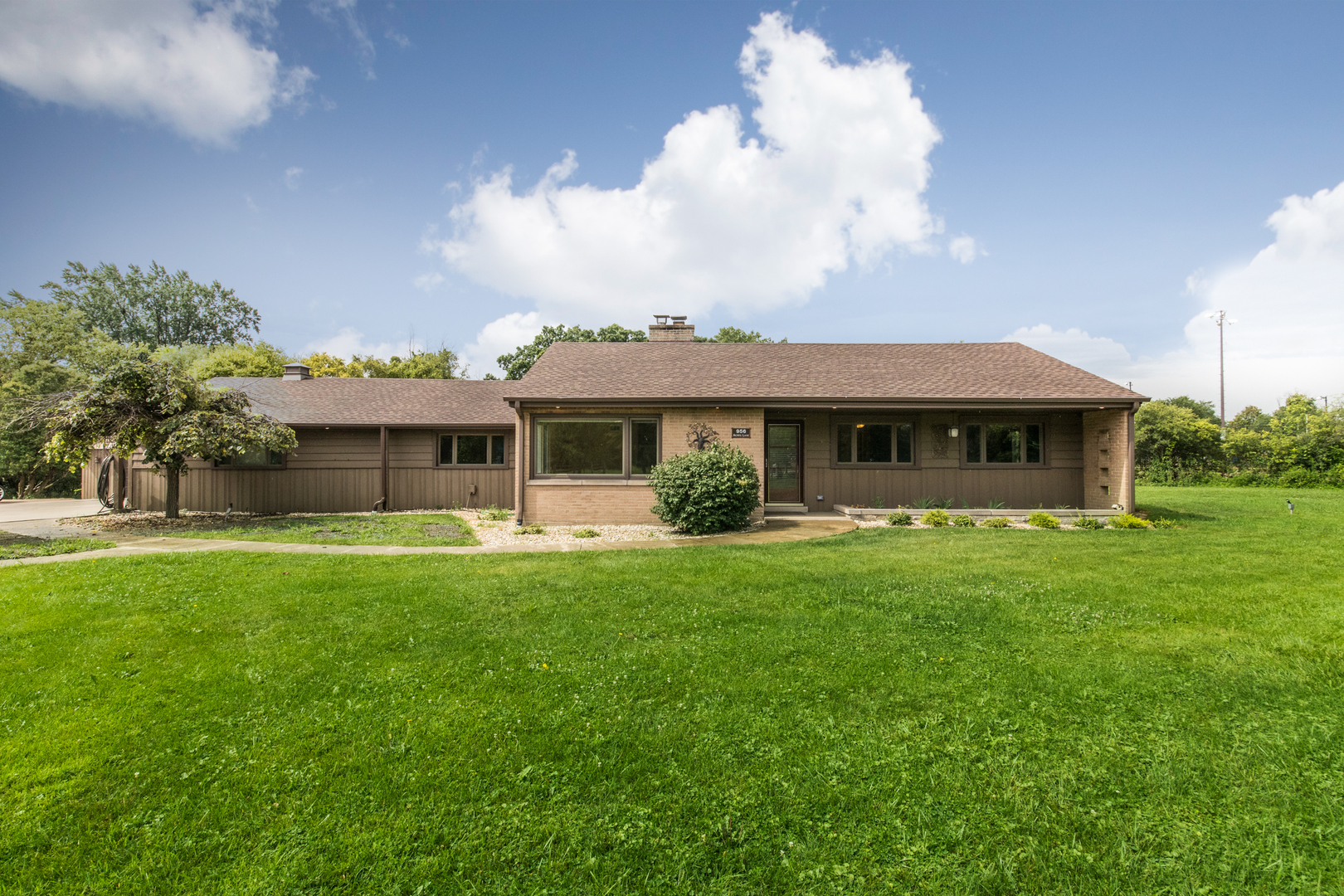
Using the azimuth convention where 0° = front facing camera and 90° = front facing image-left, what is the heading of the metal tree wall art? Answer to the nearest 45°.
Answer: approximately 0°

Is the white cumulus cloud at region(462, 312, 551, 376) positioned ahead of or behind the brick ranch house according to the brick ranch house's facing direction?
behind

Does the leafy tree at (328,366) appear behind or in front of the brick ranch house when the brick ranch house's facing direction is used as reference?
behind

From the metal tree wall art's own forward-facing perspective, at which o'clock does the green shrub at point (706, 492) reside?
The green shrub is roughly at 12 o'clock from the metal tree wall art.

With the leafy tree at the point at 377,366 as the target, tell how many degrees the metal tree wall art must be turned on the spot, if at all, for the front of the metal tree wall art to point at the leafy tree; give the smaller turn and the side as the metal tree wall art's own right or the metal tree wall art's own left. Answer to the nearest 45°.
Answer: approximately 135° to the metal tree wall art's own right

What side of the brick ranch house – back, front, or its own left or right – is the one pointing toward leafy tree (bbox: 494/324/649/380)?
back

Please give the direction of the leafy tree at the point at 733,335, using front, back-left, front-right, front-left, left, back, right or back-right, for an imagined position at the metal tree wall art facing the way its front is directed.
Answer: back

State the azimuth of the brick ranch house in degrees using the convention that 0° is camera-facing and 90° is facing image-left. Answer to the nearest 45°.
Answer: approximately 0°

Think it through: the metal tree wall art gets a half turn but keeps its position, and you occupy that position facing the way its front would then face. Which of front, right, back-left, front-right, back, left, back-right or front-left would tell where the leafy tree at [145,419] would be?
left

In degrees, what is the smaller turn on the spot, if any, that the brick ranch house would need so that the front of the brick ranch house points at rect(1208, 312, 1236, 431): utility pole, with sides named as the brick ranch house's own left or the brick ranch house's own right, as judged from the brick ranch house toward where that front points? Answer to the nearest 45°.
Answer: approximately 135° to the brick ranch house's own left
